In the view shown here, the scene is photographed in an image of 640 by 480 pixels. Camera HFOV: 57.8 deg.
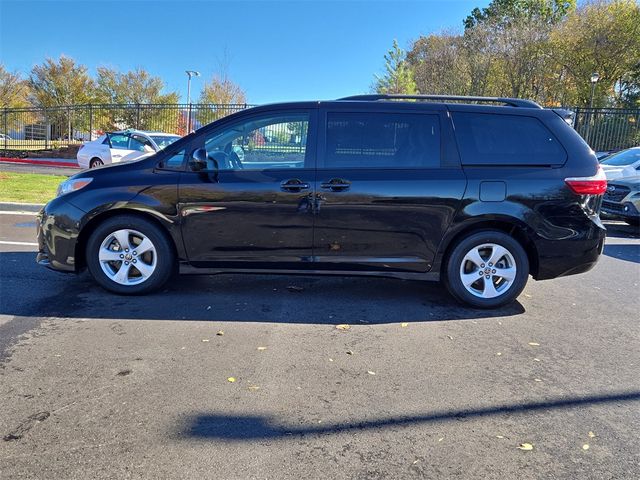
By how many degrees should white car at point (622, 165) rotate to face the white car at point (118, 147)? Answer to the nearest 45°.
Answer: approximately 45° to its right

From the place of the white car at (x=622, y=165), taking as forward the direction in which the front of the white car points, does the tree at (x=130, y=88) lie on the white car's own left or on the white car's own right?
on the white car's own right

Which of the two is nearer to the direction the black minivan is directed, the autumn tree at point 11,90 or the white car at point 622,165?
the autumn tree

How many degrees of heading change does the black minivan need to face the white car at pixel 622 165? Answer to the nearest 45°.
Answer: approximately 135° to its right

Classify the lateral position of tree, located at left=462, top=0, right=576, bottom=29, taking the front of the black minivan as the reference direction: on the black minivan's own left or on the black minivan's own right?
on the black minivan's own right

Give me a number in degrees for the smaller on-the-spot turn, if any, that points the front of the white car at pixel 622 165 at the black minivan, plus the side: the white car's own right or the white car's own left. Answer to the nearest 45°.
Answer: approximately 45° to the white car's own left

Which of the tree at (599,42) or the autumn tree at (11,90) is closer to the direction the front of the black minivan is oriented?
the autumn tree

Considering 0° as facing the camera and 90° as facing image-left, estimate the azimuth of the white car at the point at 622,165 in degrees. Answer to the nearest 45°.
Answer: approximately 45°

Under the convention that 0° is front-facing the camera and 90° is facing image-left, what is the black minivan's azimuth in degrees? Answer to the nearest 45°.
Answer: approximately 90°
